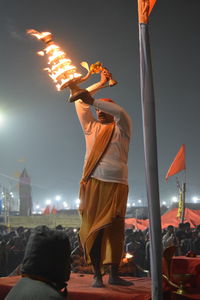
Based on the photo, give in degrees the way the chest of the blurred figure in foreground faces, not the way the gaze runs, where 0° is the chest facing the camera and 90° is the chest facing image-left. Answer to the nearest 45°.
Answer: approximately 225°

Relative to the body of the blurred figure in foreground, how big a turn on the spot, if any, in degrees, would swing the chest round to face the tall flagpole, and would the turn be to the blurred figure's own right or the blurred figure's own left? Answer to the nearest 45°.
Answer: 0° — they already face it

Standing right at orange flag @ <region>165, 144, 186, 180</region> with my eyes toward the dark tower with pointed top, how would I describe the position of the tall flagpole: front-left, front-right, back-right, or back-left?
back-left

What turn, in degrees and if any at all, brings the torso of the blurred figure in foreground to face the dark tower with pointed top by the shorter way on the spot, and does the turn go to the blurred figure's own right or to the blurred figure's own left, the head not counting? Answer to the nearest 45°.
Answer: approximately 45° to the blurred figure's own left

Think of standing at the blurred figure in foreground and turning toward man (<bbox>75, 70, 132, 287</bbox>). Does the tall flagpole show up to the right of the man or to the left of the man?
right
